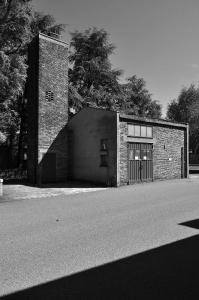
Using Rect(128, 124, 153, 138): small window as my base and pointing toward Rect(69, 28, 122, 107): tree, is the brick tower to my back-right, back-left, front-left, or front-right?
front-left

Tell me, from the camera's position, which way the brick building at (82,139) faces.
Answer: facing the viewer and to the right of the viewer

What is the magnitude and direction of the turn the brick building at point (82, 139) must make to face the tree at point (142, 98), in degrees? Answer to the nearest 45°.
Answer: approximately 135° to its left

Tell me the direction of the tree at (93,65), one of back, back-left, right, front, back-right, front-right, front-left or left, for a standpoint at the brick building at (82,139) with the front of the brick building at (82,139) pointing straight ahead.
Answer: back-left
